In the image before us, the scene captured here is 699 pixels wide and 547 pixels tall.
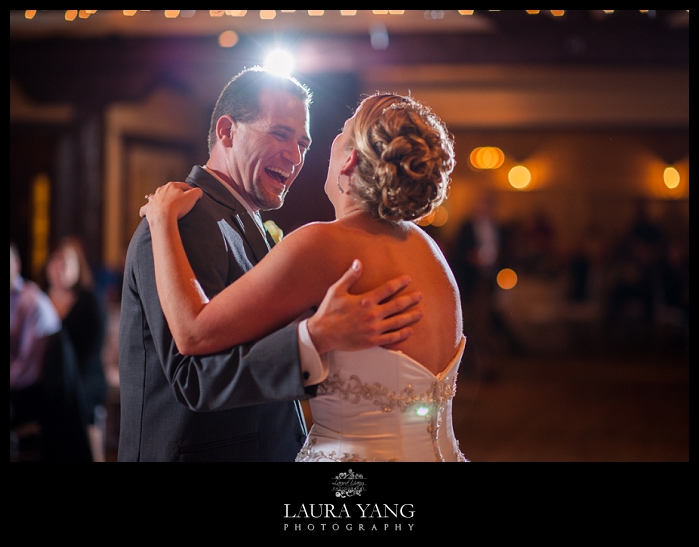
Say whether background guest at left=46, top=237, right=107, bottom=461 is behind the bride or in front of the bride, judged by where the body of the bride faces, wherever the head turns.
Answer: in front

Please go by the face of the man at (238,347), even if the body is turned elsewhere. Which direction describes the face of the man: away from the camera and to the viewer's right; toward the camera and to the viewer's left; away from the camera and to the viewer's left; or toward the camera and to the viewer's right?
toward the camera and to the viewer's right

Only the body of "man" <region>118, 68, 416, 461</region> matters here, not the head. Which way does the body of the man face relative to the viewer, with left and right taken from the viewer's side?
facing to the right of the viewer

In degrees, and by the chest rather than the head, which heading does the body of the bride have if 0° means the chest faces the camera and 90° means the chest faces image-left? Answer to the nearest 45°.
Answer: approximately 135°

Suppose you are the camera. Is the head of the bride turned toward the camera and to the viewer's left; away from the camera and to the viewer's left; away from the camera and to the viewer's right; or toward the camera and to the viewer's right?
away from the camera and to the viewer's left
